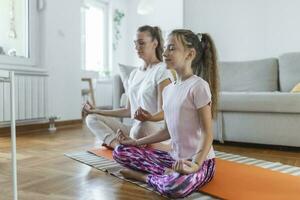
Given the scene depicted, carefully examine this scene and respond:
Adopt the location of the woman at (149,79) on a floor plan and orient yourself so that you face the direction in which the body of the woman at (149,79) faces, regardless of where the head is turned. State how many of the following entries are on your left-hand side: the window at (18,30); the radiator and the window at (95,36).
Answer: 0

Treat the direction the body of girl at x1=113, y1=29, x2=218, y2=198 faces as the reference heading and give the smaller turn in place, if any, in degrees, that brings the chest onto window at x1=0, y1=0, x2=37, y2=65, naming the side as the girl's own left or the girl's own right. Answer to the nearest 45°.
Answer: approximately 90° to the girl's own right

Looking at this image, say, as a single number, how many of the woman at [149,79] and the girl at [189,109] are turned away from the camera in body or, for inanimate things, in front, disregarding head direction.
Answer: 0

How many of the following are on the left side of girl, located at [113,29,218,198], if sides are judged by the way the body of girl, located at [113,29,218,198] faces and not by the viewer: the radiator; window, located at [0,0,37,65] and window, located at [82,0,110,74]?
0

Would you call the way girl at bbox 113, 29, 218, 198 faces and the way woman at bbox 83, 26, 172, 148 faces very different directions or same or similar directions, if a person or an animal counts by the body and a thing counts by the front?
same or similar directions

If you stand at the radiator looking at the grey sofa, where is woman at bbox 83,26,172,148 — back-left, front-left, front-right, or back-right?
front-right

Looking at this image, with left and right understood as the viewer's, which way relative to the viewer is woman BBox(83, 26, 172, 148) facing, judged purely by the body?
facing the viewer and to the left of the viewer

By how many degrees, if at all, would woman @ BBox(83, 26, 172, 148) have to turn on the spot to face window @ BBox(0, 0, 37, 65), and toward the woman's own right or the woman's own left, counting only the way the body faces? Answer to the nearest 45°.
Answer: approximately 90° to the woman's own right

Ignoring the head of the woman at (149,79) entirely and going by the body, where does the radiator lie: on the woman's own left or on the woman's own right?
on the woman's own right

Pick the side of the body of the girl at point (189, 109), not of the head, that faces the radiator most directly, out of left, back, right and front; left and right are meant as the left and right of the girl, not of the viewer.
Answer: right
